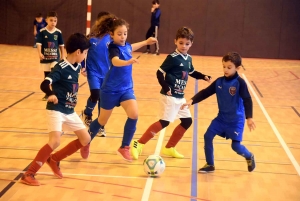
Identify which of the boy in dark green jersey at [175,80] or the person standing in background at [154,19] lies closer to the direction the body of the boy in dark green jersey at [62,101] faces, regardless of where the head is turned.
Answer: the boy in dark green jersey

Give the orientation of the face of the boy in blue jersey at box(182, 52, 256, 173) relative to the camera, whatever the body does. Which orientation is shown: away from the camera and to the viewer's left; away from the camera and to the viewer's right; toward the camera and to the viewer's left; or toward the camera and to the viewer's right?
toward the camera and to the viewer's left

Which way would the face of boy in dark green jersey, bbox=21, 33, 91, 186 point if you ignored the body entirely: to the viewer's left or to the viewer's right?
to the viewer's right

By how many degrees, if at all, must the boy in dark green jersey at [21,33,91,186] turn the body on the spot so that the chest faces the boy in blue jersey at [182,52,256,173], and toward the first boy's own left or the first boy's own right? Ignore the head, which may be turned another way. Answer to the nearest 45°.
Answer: approximately 45° to the first boy's own left

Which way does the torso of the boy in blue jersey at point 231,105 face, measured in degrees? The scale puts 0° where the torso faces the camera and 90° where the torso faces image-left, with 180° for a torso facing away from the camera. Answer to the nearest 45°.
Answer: approximately 45°

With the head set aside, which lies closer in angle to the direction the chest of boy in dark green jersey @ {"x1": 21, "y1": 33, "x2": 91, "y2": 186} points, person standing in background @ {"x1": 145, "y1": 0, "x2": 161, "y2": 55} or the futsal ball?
the futsal ball

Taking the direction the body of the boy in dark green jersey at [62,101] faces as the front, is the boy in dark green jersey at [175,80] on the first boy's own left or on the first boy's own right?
on the first boy's own left

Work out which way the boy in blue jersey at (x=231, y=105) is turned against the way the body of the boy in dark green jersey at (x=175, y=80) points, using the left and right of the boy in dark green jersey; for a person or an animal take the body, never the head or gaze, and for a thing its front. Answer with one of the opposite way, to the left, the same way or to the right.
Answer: to the right

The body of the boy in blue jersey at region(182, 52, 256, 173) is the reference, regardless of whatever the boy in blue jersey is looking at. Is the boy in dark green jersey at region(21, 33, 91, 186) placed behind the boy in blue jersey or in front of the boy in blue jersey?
in front

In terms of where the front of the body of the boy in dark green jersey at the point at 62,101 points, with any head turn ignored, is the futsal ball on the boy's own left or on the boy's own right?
on the boy's own left

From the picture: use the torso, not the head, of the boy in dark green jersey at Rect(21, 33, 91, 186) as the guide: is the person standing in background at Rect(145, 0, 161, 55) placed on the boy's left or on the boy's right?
on the boy's left

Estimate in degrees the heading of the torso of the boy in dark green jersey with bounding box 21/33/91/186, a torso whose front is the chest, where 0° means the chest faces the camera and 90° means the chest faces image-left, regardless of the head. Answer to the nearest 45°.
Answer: approximately 315°
